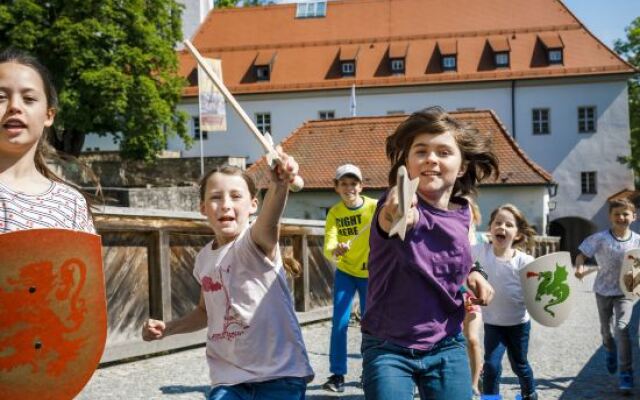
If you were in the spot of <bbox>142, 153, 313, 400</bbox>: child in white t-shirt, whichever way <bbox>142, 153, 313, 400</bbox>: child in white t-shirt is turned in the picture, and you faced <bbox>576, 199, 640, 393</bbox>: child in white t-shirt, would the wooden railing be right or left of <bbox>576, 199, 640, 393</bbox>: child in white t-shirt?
left

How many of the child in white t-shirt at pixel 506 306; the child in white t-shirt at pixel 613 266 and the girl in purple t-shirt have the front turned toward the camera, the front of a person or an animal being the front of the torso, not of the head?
3

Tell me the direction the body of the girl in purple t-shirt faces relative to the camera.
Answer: toward the camera

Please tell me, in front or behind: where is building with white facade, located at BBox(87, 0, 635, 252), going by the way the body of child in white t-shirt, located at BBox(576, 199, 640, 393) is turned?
behind

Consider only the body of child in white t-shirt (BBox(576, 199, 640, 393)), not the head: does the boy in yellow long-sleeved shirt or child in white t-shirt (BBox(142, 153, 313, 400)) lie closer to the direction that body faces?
the child in white t-shirt

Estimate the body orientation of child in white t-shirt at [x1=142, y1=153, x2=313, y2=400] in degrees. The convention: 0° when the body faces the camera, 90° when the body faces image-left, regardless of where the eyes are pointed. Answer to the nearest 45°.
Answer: approximately 45°

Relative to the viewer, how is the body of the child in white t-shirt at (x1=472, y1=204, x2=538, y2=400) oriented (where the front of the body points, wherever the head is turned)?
toward the camera

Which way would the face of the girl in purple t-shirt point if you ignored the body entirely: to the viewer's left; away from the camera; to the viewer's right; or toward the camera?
toward the camera

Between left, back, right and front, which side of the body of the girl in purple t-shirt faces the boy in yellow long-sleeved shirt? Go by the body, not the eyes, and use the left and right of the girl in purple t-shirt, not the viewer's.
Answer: back

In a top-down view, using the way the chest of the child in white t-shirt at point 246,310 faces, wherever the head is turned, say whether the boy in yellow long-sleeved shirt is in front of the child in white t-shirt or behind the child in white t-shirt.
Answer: behind

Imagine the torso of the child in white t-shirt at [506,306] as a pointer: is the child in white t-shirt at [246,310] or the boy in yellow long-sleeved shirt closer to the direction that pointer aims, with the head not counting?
the child in white t-shirt

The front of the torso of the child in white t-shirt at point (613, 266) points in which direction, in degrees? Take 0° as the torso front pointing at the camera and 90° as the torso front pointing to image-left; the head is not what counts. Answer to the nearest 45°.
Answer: approximately 0°

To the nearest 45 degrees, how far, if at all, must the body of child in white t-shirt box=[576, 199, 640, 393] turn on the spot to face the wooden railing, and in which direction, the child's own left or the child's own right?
approximately 90° to the child's own right

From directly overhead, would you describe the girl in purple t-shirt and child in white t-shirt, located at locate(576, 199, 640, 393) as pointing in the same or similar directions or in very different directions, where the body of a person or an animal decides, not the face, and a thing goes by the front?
same or similar directions

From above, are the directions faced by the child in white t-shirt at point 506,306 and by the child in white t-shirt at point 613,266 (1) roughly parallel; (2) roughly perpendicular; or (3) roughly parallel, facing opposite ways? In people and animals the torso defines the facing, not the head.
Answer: roughly parallel

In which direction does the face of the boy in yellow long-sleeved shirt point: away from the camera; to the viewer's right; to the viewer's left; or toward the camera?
toward the camera
